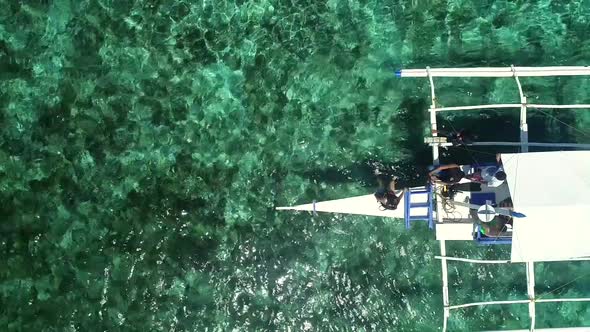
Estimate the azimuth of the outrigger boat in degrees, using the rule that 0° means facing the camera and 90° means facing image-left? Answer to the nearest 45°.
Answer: approximately 90°
